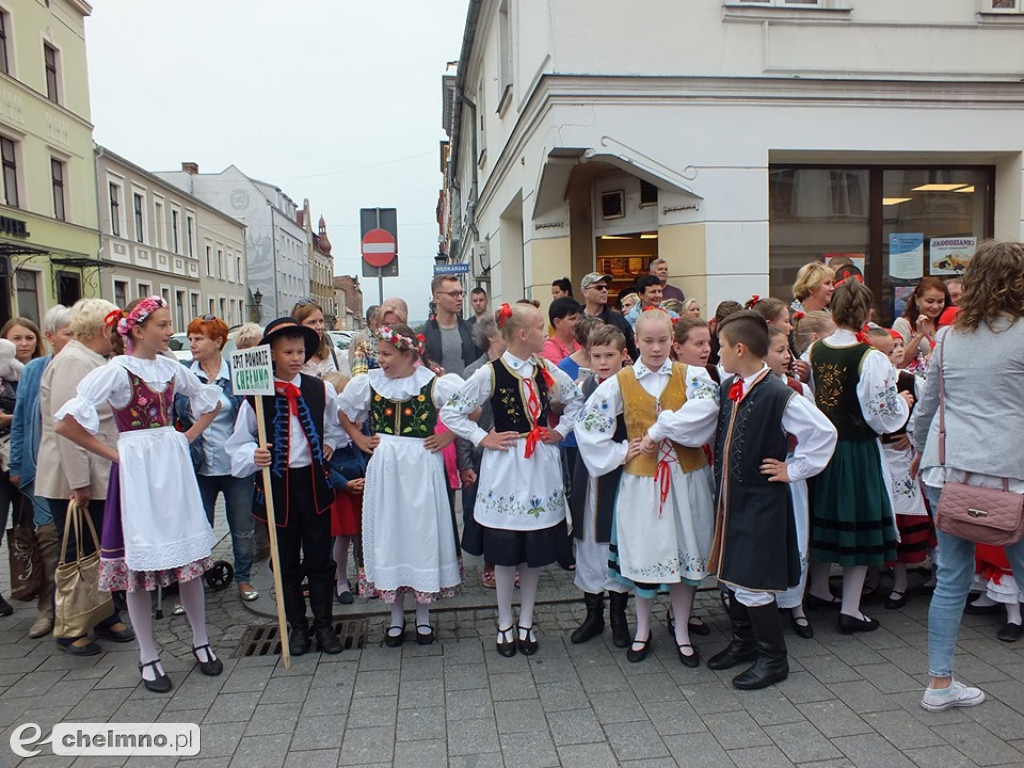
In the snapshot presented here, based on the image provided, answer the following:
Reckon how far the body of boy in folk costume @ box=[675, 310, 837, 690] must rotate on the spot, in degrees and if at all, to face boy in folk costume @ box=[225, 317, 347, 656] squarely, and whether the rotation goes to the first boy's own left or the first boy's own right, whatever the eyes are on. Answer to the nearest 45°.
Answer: approximately 45° to the first boy's own right

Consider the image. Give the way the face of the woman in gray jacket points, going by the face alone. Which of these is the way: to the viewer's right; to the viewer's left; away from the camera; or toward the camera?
away from the camera

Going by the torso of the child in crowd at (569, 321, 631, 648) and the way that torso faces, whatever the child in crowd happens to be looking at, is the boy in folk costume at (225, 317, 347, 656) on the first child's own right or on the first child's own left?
on the first child's own right

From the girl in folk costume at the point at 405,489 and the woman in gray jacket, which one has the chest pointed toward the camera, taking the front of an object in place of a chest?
the girl in folk costume

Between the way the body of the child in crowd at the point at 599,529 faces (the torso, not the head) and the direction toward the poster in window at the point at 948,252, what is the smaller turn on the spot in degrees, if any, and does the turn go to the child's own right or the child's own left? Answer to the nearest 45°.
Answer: approximately 135° to the child's own left

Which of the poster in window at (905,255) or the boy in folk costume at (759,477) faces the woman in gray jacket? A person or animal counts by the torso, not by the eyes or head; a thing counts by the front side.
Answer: the poster in window

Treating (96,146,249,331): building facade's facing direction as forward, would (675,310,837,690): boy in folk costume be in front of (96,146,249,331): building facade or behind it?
in front

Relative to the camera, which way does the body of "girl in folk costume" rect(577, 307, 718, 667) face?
toward the camera

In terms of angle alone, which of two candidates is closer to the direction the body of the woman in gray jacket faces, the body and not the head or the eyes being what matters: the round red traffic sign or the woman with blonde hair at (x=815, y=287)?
the woman with blonde hair

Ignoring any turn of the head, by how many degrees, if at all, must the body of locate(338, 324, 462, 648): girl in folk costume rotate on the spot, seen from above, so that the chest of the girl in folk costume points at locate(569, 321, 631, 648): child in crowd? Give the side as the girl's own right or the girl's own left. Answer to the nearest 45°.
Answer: approximately 90° to the girl's own left

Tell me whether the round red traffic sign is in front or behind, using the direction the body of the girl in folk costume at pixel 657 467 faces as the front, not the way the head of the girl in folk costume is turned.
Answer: behind

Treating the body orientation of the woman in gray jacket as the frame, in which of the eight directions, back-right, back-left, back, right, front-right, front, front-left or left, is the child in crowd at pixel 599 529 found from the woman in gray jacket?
back-left

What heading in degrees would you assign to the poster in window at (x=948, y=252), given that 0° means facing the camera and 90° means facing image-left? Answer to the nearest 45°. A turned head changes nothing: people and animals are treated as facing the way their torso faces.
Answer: approximately 0°

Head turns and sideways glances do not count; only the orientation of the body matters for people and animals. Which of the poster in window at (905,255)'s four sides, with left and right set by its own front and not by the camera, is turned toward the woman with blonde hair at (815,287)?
front

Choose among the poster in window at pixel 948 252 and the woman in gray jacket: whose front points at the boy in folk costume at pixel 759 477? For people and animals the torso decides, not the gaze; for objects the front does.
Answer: the poster in window

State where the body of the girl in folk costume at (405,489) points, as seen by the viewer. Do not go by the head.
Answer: toward the camera
